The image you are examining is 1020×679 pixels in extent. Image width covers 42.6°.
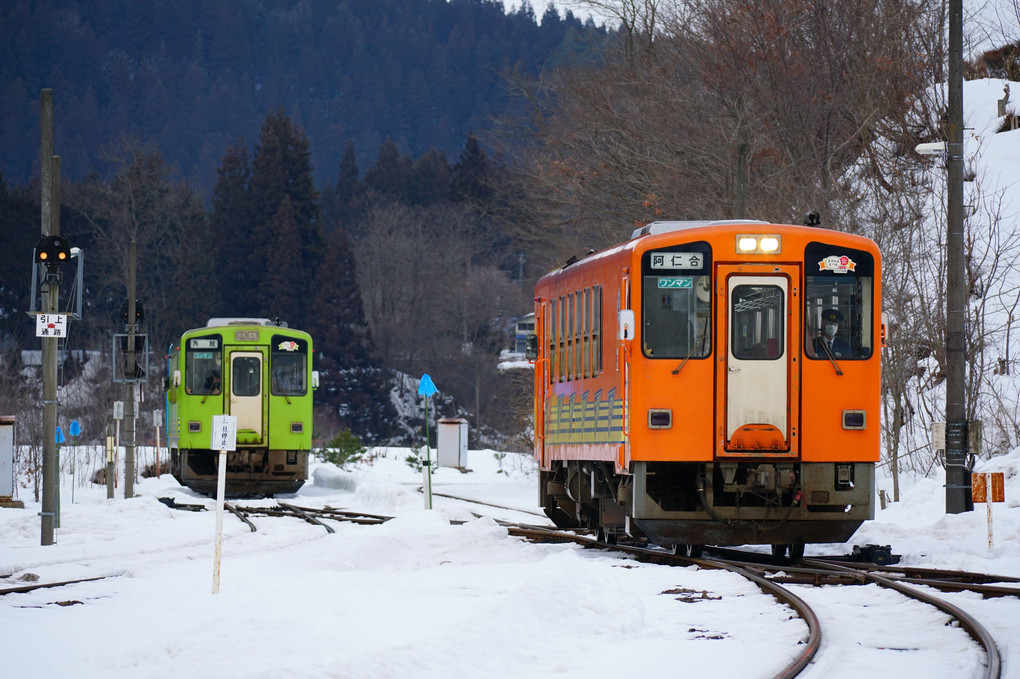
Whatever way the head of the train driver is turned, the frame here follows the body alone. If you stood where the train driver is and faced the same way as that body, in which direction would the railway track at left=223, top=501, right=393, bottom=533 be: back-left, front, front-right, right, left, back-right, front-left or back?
back-right

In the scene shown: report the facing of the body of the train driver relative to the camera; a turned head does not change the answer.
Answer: toward the camera

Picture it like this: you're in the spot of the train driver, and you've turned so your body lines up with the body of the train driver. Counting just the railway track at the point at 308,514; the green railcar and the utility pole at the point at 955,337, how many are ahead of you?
0

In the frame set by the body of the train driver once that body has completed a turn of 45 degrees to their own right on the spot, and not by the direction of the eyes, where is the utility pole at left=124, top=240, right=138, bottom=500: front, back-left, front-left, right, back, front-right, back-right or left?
right

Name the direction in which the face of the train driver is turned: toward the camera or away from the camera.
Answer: toward the camera

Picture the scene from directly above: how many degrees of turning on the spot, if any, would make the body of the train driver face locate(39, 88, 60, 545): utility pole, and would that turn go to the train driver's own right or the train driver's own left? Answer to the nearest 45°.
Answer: approximately 90° to the train driver's own right

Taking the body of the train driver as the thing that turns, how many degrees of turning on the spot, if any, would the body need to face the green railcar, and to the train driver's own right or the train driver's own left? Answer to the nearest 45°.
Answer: approximately 135° to the train driver's own right

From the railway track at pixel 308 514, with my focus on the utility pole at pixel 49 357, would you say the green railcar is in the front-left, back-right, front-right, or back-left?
back-right
